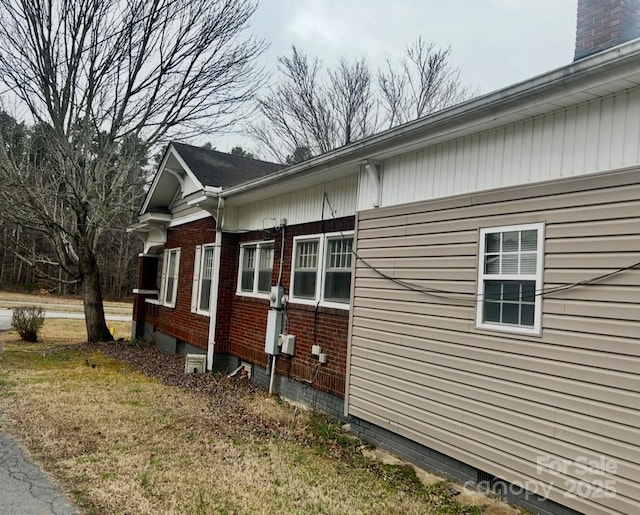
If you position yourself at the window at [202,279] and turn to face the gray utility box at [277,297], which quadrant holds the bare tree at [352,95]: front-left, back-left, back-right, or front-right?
back-left

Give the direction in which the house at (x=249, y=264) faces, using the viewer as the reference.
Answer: facing away from the viewer and to the left of the viewer

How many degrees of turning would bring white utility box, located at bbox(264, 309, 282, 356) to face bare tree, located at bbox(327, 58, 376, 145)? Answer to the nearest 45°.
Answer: approximately 135° to its right

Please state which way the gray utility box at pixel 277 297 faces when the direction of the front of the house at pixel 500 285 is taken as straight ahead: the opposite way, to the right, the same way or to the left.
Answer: to the left

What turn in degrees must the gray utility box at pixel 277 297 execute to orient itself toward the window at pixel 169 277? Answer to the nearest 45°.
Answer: approximately 90° to its right

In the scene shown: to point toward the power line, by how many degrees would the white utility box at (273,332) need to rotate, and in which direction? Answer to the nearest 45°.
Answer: approximately 90° to its left

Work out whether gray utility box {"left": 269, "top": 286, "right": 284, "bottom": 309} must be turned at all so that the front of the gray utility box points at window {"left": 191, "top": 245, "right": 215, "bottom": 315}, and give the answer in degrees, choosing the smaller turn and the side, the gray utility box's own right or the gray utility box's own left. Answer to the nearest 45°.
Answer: approximately 90° to the gray utility box's own right

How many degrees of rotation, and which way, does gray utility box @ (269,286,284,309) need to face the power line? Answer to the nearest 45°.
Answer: approximately 90° to its left

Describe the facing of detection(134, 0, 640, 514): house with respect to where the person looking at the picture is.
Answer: facing away from the viewer and to the left of the viewer

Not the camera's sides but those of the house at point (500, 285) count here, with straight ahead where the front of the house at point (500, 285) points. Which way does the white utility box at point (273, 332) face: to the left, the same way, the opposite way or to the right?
to the left
